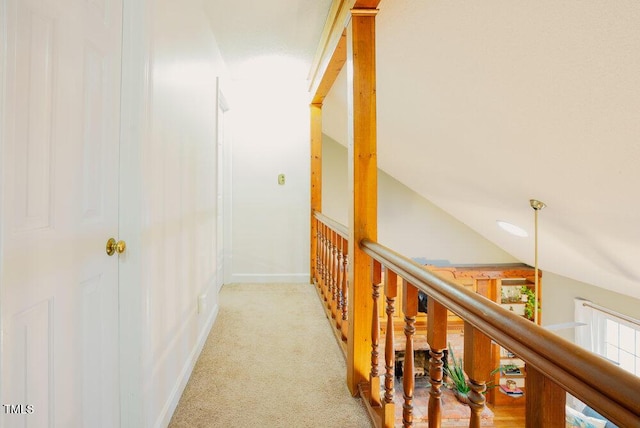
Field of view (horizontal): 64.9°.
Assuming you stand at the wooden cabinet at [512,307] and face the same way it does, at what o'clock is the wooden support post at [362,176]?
The wooden support post is roughly at 12 o'clock from the wooden cabinet.

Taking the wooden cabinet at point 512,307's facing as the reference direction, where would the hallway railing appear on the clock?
The hallway railing is roughly at 12 o'clock from the wooden cabinet.

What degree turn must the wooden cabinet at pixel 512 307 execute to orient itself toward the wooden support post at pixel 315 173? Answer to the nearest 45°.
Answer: approximately 45° to its right

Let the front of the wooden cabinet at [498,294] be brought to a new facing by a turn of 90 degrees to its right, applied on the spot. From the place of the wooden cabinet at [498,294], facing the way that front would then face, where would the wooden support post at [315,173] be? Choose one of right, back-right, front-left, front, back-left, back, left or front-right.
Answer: front-left

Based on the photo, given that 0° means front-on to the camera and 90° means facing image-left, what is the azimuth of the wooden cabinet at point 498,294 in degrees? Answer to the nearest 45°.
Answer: approximately 0°

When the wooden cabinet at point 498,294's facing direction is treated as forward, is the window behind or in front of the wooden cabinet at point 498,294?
in front
